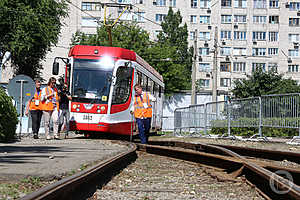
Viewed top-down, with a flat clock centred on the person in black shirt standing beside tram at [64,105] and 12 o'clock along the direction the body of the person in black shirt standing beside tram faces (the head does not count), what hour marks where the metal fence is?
The metal fence is roughly at 9 o'clock from the person in black shirt standing beside tram.

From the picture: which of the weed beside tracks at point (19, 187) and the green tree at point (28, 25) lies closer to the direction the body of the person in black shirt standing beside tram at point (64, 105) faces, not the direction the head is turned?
the weed beside tracks

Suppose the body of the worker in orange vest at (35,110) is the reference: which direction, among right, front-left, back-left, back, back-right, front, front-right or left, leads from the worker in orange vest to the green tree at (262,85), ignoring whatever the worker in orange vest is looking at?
back-left

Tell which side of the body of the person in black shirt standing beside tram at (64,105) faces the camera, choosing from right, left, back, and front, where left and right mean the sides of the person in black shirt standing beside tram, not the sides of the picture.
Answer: front

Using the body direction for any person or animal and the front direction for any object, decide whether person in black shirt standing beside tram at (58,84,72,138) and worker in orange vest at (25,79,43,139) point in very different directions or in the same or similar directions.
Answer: same or similar directions

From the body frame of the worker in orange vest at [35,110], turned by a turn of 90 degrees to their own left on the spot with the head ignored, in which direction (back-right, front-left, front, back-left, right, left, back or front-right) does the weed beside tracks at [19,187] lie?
right

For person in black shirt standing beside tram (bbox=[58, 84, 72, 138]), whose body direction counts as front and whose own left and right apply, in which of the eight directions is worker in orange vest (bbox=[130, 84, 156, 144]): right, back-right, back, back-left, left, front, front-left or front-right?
front-left

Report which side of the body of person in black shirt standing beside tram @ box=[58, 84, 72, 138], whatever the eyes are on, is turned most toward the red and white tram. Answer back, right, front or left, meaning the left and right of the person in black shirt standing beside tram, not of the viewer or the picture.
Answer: back

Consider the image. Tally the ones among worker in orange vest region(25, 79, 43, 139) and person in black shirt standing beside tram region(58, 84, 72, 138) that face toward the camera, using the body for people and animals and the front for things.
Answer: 2

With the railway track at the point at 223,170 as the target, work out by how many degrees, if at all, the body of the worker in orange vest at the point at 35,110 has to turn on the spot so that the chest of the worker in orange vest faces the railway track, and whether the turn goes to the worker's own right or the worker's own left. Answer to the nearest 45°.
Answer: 0° — they already face it

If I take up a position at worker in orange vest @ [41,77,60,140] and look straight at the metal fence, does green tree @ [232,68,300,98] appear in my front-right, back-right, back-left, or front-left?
front-left

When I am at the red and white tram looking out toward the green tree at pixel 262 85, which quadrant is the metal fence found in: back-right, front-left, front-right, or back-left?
front-right

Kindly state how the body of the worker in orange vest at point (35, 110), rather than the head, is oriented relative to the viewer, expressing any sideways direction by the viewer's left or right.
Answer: facing the viewer
